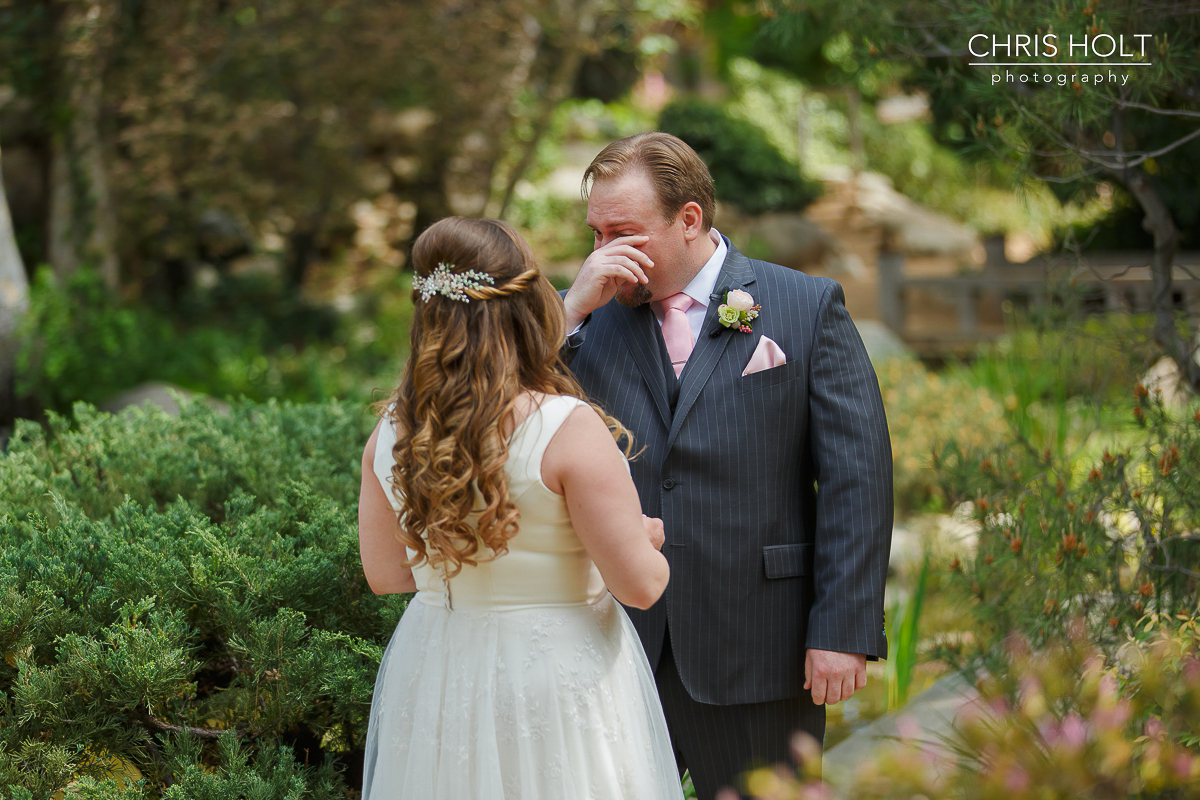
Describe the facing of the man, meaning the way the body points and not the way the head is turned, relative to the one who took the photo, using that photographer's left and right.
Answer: facing the viewer and to the left of the viewer

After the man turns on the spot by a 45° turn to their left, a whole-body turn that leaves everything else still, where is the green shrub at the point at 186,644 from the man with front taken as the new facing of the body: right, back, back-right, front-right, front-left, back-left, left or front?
right

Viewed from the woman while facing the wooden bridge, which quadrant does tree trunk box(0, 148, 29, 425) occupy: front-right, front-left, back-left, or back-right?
front-left

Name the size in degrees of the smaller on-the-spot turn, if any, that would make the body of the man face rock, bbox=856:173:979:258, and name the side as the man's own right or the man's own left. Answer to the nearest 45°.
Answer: approximately 135° to the man's own right

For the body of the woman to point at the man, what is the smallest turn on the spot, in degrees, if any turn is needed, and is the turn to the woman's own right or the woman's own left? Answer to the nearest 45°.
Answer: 0° — they already face them

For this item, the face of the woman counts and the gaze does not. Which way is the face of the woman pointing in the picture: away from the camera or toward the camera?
away from the camera

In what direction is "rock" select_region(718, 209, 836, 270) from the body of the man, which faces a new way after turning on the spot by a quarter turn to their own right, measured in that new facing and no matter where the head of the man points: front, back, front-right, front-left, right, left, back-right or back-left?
front-right

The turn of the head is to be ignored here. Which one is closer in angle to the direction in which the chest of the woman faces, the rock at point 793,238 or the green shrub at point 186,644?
the rock

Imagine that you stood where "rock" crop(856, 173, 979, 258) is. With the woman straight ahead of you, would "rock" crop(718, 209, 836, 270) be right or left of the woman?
right

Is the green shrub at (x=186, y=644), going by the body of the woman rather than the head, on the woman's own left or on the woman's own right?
on the woman's own left

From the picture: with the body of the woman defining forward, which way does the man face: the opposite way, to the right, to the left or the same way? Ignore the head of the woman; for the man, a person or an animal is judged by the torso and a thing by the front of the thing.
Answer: the opposite way

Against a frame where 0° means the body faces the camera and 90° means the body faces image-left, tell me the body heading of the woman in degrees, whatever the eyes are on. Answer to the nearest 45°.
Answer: approximately 225°

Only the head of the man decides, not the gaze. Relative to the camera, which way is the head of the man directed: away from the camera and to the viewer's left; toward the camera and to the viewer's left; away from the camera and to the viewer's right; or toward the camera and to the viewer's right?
toward the camera and to the viewer's left

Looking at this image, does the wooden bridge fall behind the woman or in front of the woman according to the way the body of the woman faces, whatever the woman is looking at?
in front
